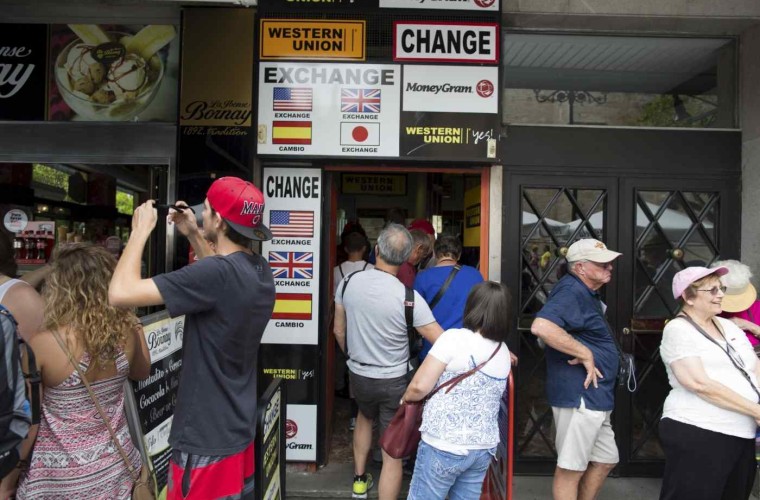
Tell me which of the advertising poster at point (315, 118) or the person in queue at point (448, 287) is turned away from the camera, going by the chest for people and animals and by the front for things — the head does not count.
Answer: the person in queue

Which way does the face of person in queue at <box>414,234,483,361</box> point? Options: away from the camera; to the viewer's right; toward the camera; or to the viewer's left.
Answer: away from the camera

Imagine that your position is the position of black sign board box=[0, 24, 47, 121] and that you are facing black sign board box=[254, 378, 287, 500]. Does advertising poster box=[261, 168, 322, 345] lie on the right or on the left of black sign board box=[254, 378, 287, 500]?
left

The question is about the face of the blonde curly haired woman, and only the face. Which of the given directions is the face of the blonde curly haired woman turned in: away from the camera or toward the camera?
away from the camera

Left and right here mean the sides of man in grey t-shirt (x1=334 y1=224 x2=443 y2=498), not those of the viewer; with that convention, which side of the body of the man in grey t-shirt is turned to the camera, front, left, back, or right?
back

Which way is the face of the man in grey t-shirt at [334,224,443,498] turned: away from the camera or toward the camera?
away from the camera
